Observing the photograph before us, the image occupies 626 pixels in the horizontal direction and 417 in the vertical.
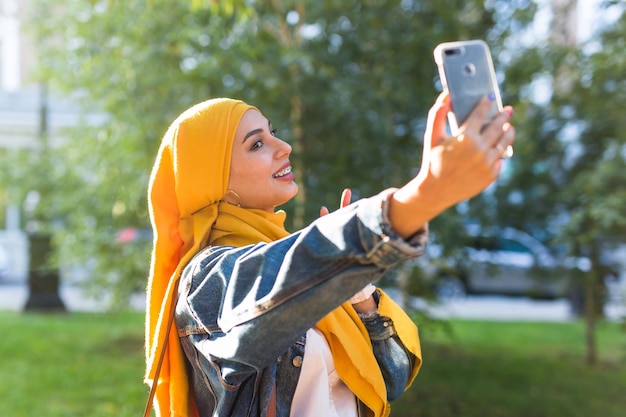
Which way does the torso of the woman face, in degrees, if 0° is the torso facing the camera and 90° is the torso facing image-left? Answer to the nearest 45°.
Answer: approximately 315°
